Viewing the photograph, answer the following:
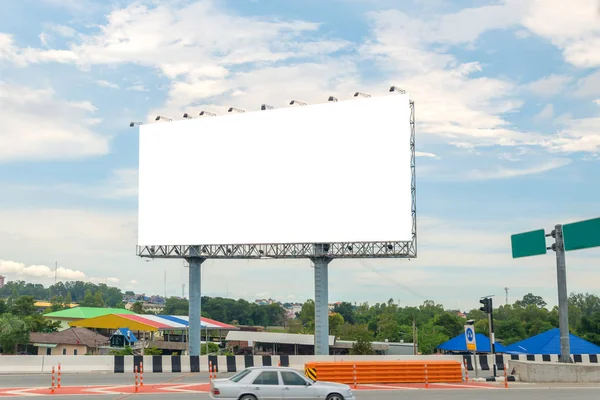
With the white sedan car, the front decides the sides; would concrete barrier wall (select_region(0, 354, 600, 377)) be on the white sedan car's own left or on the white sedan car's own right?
on the white sedan car's own left

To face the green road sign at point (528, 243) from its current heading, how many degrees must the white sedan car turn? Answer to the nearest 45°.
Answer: approximately 45° to its left

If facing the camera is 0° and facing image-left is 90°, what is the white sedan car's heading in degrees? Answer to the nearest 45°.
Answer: approximately 270°

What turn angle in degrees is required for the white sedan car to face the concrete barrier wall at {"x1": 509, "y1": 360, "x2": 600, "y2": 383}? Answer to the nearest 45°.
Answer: approximately 45° to its left

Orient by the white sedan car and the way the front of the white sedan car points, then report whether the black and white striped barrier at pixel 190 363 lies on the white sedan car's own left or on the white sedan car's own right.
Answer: on the white sedan car's own left

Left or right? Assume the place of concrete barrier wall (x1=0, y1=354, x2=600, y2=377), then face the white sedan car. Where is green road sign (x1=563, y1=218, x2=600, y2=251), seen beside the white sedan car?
left

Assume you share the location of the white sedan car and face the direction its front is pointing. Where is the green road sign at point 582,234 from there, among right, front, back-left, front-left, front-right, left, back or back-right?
front-left

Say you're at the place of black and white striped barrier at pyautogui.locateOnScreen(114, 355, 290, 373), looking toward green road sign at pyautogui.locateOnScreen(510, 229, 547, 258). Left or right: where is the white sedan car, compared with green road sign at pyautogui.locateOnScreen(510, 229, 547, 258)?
right
